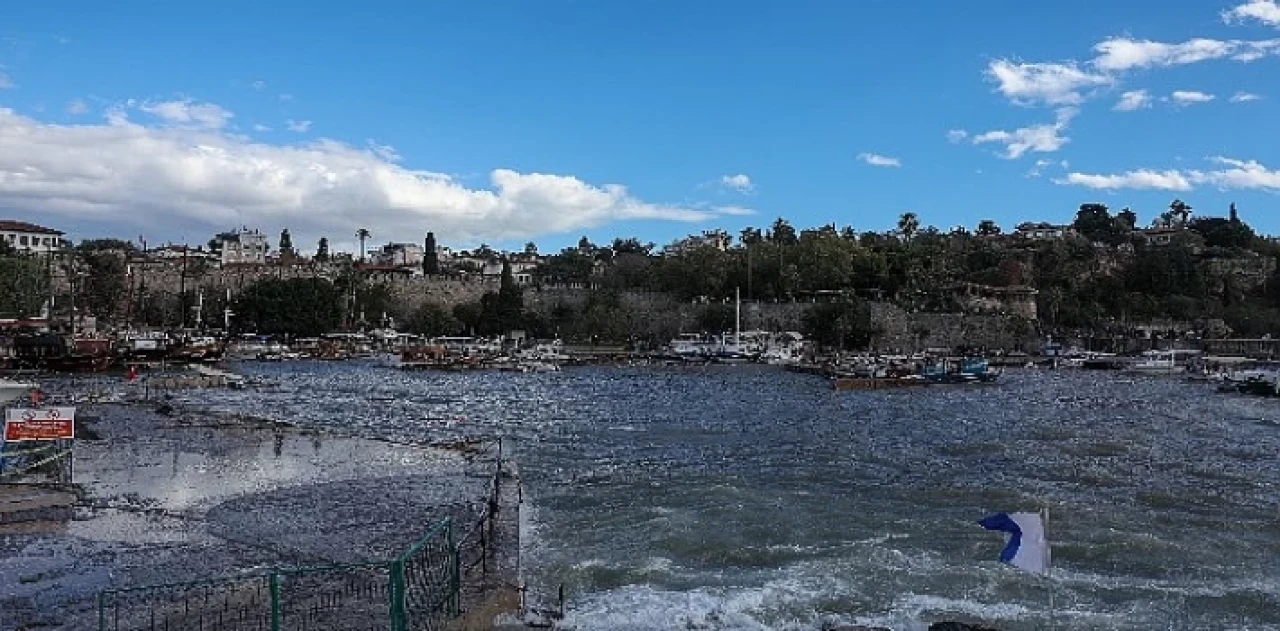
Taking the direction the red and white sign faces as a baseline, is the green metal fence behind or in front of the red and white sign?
in front

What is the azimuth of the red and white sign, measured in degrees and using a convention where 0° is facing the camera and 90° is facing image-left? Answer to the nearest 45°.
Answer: approximately 0°

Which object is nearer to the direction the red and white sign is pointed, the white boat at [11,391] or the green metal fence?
the green metal fence

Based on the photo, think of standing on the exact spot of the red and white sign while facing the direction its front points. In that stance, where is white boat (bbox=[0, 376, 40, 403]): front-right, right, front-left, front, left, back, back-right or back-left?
back
